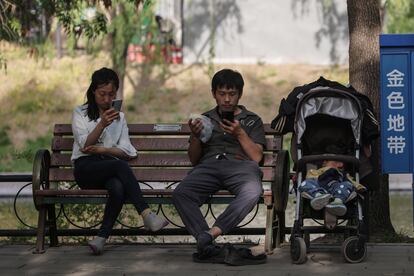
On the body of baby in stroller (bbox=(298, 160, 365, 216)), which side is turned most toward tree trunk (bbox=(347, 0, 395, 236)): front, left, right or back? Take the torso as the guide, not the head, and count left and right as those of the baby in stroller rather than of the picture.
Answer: back

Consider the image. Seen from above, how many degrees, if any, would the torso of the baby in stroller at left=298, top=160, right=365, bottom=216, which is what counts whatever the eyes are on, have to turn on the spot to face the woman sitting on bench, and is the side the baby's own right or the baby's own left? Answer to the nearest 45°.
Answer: approximately 90° to the baby's own right

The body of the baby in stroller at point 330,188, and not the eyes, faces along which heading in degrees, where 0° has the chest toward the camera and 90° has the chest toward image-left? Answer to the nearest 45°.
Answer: approximately 0°

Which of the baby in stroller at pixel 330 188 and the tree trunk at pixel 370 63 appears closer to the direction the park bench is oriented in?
the baby in stroller

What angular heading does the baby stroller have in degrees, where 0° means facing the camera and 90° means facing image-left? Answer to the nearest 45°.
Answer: approximately 0°

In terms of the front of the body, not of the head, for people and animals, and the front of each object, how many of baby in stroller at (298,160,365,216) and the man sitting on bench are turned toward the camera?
2

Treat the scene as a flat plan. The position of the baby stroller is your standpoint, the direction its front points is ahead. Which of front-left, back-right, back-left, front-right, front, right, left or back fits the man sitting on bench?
right
